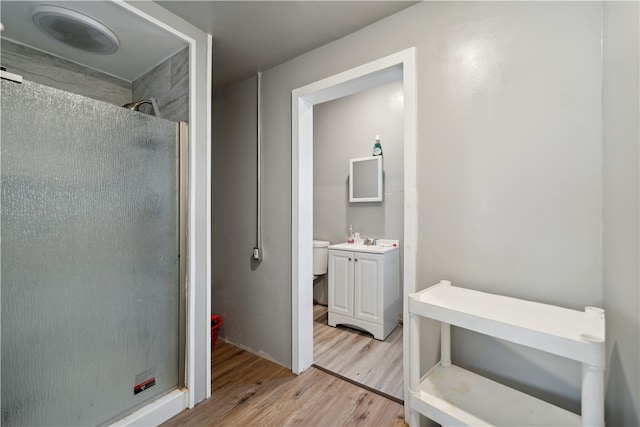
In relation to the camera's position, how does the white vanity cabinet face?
facing the viewer and to the left of the viewer

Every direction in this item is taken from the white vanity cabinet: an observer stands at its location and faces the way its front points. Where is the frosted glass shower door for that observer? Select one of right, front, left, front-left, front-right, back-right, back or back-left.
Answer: front

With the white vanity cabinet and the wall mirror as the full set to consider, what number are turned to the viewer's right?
0

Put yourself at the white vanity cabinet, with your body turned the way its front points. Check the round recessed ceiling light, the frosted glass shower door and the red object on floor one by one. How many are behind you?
0

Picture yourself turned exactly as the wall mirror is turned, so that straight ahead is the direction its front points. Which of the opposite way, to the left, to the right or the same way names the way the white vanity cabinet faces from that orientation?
the same way

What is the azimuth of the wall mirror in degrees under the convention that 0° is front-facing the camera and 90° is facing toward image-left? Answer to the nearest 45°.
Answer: approximately 45°

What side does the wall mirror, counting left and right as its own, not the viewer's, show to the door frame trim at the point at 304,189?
front

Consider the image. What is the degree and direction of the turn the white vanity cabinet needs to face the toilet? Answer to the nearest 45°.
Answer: approximately 90° to its right

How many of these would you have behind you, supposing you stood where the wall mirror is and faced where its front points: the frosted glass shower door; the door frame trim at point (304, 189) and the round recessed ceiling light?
0

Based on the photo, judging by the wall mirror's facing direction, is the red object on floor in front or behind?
in front

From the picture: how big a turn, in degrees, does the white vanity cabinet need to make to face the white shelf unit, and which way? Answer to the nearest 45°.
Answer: approximately 45° to its left

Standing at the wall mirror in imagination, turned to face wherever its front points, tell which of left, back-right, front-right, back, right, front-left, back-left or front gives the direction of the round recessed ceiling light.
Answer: front
